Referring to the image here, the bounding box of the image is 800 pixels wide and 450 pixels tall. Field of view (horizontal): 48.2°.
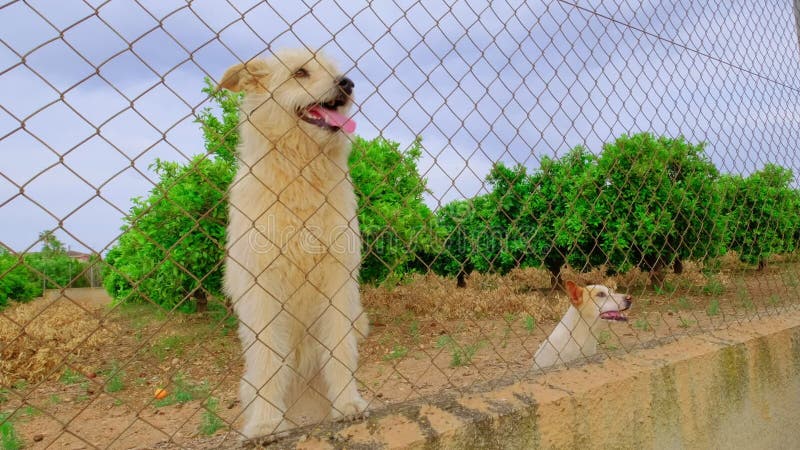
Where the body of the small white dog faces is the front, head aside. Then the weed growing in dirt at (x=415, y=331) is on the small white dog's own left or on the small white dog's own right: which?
on the small white dog's own left

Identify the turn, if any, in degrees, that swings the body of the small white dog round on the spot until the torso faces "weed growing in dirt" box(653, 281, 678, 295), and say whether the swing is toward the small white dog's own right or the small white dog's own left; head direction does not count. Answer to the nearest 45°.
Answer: approximately 90° to the small white dog's own left

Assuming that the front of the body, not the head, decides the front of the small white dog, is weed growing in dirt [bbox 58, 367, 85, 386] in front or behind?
behind

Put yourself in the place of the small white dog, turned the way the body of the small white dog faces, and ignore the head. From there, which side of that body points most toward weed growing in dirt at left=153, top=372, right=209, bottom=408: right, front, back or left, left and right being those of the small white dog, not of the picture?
back

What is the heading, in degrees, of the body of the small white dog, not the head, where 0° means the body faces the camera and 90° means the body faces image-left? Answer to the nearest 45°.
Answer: approximately 270°

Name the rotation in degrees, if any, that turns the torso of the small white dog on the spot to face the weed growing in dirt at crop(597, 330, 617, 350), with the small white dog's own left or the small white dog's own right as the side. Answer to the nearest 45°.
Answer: approximately 90° to the small white dog's own left
